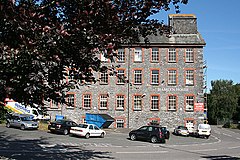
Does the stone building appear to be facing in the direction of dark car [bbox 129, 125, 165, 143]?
yes

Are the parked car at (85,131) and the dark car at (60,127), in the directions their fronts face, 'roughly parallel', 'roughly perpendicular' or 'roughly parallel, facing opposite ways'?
roughly parallel

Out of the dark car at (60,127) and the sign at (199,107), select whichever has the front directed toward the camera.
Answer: the sign

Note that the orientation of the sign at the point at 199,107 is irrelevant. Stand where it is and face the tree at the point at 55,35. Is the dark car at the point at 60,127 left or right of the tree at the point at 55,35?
right

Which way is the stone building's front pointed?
toward the camera

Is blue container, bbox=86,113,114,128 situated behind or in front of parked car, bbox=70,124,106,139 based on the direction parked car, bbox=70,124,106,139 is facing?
in front

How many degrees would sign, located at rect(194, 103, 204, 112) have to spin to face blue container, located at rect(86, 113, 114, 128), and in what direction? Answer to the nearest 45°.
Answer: approximately 90° to its right

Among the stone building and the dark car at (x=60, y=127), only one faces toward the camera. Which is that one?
the stone building

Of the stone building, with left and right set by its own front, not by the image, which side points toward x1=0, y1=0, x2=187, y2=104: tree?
front

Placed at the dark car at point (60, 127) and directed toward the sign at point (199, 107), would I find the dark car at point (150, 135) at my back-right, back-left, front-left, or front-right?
front-right

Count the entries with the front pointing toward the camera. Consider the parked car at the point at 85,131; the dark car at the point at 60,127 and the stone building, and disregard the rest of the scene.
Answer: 1

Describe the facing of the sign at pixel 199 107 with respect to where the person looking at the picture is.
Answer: facing the viewer

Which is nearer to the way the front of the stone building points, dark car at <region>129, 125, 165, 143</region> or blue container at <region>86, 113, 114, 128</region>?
the dark car
